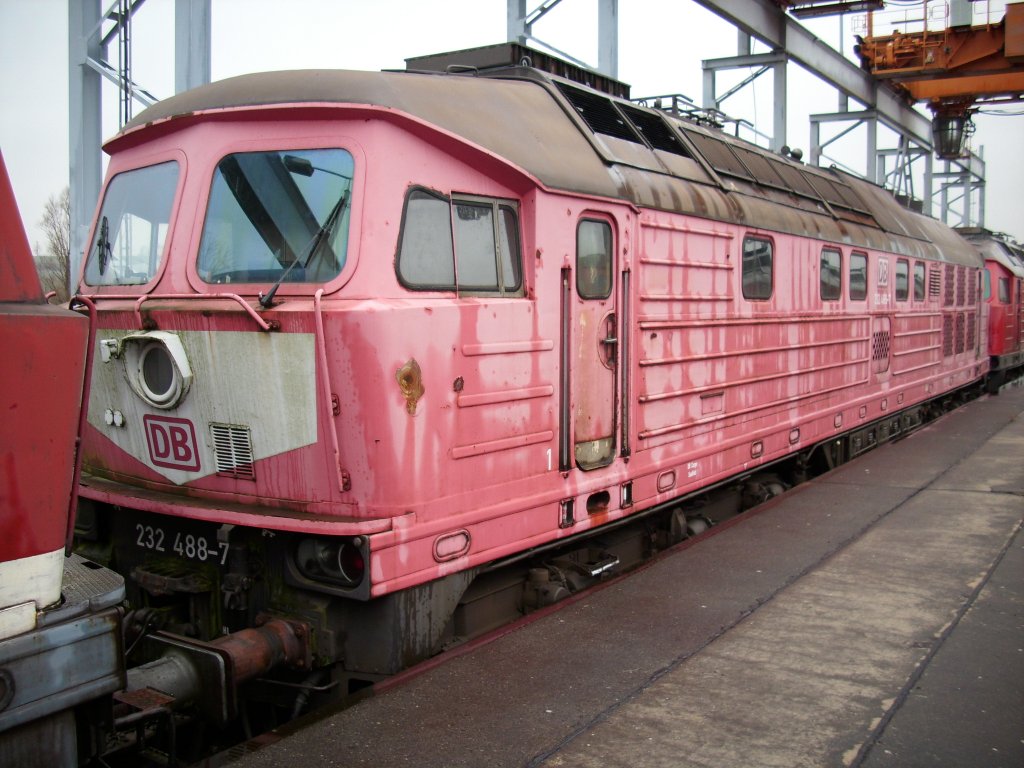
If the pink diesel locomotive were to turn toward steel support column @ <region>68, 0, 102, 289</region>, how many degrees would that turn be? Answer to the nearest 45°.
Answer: approximately 90° to its right

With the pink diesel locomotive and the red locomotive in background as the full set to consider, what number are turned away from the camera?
0

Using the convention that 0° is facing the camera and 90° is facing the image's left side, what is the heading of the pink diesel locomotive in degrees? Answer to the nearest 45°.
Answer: approximately 45°

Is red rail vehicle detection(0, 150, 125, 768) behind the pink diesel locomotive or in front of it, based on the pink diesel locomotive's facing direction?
in front

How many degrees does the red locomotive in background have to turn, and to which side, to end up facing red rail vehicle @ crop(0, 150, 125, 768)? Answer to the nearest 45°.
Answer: approximately 45° to its left

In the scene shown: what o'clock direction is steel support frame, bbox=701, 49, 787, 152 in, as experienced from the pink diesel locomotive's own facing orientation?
The steel support frame is roughly at 5 o'clock from the pink diesel locomotive.

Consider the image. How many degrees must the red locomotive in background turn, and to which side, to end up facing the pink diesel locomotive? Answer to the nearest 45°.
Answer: approximately 45° to its left

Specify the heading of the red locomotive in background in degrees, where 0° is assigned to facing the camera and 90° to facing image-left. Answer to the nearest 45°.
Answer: approximately 45°
